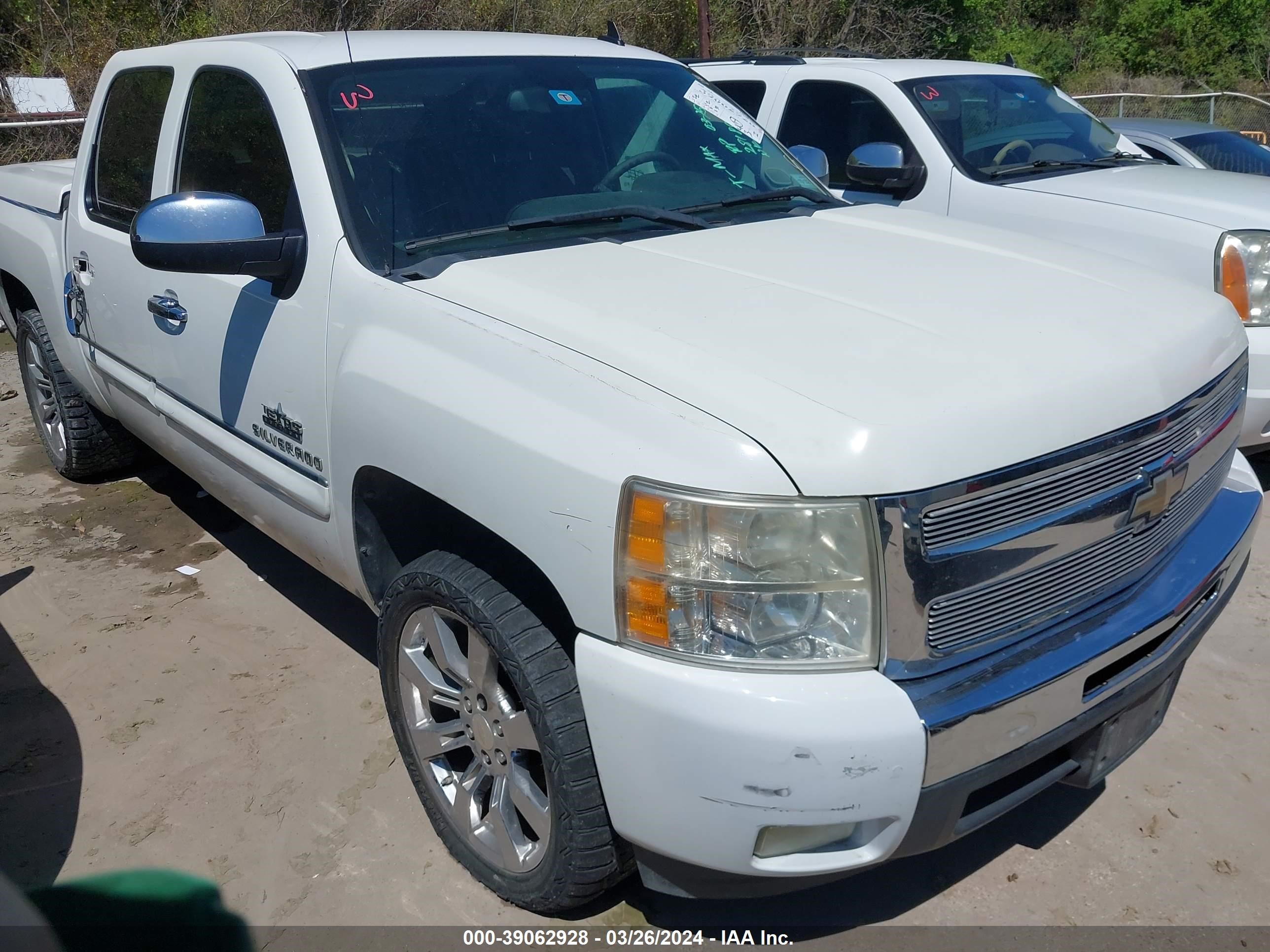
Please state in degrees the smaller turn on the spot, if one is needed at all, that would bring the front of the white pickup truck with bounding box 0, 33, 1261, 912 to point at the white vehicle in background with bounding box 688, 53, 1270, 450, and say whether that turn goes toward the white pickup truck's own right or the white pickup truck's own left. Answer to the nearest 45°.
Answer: approximately 90° to the white pickup truck's own left

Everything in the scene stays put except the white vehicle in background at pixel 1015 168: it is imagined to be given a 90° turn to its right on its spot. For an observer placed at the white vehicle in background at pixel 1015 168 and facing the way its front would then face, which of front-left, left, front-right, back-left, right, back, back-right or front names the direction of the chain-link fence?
back-right

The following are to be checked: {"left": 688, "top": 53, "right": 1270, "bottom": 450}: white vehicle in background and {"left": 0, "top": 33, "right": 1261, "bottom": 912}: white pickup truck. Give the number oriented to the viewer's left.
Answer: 0

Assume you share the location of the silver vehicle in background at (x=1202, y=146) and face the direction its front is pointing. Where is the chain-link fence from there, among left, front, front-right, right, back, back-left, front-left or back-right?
back-left

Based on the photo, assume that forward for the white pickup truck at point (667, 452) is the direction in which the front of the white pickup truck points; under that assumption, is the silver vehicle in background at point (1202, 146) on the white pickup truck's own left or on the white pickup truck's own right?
on the white pickup truck's own left

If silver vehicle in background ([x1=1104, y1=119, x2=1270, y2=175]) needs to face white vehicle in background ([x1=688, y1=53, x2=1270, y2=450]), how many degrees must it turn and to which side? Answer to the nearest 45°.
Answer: approximately 45° to its right

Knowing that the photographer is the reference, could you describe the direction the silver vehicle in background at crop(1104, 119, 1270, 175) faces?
facing the viewer and to the right of the viewer

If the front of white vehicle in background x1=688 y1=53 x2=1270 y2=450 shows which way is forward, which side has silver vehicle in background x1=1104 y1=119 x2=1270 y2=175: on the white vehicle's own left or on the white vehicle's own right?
on the white vehicle's own left

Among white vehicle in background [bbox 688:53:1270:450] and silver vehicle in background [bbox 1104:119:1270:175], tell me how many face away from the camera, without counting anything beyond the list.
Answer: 0
